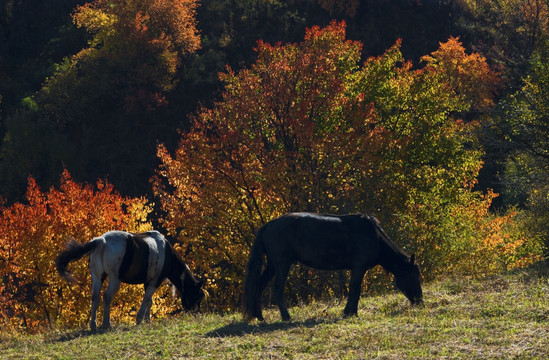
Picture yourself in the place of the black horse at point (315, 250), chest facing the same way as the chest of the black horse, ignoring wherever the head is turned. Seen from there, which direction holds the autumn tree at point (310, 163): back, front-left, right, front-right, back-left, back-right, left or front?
left

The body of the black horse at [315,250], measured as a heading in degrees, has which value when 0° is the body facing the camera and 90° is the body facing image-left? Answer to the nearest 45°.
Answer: approximately 270°

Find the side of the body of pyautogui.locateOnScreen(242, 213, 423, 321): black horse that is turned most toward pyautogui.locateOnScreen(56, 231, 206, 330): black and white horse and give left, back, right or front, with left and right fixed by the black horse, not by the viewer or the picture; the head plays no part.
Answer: back
